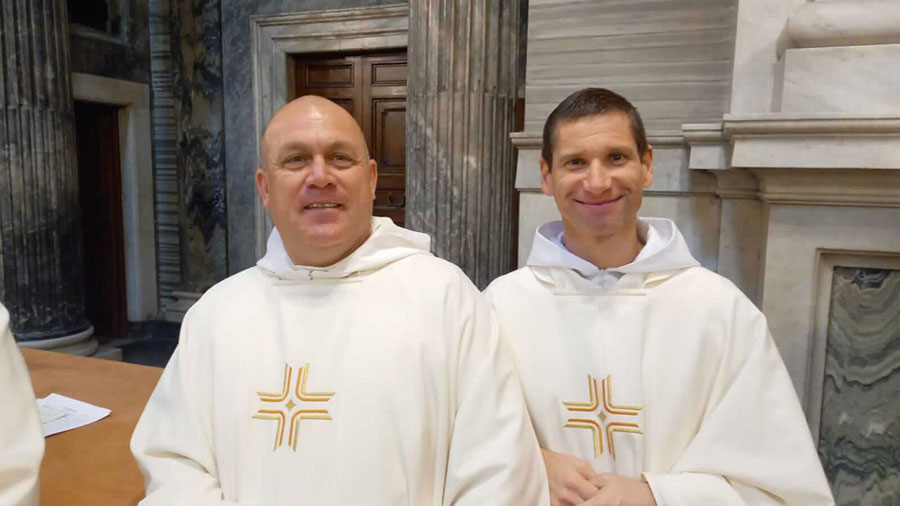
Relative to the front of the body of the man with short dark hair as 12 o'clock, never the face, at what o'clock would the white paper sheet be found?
The white paper sheet is roughly at 3 o'clock from the man with short dark hair.

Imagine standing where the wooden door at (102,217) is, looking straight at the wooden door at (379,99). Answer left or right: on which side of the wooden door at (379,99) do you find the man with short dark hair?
right

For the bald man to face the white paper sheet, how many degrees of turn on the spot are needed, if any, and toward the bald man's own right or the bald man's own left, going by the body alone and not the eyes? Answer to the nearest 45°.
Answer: approximately 135° to the bald man's own right

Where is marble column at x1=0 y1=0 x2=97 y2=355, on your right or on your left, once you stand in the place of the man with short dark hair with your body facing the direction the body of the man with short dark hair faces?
on your right

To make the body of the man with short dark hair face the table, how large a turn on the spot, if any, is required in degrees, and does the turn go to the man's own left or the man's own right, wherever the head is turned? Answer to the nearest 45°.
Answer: approximately 90° to the man's own right

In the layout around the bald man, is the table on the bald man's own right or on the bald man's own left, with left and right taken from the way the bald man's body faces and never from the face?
on the bald man's own right

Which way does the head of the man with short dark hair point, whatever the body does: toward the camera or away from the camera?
toward the camera

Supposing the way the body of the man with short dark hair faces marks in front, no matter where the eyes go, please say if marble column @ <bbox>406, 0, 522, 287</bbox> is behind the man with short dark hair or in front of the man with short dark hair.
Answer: behind

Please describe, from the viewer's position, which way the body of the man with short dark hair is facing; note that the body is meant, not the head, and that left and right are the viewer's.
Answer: facing the viewer

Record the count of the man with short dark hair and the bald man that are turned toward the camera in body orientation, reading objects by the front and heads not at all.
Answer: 2

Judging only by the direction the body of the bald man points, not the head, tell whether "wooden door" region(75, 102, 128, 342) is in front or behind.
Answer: behind

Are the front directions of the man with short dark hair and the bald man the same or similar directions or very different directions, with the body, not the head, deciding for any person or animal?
same or similar directions

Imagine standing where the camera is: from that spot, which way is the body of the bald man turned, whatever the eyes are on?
toward the camera
